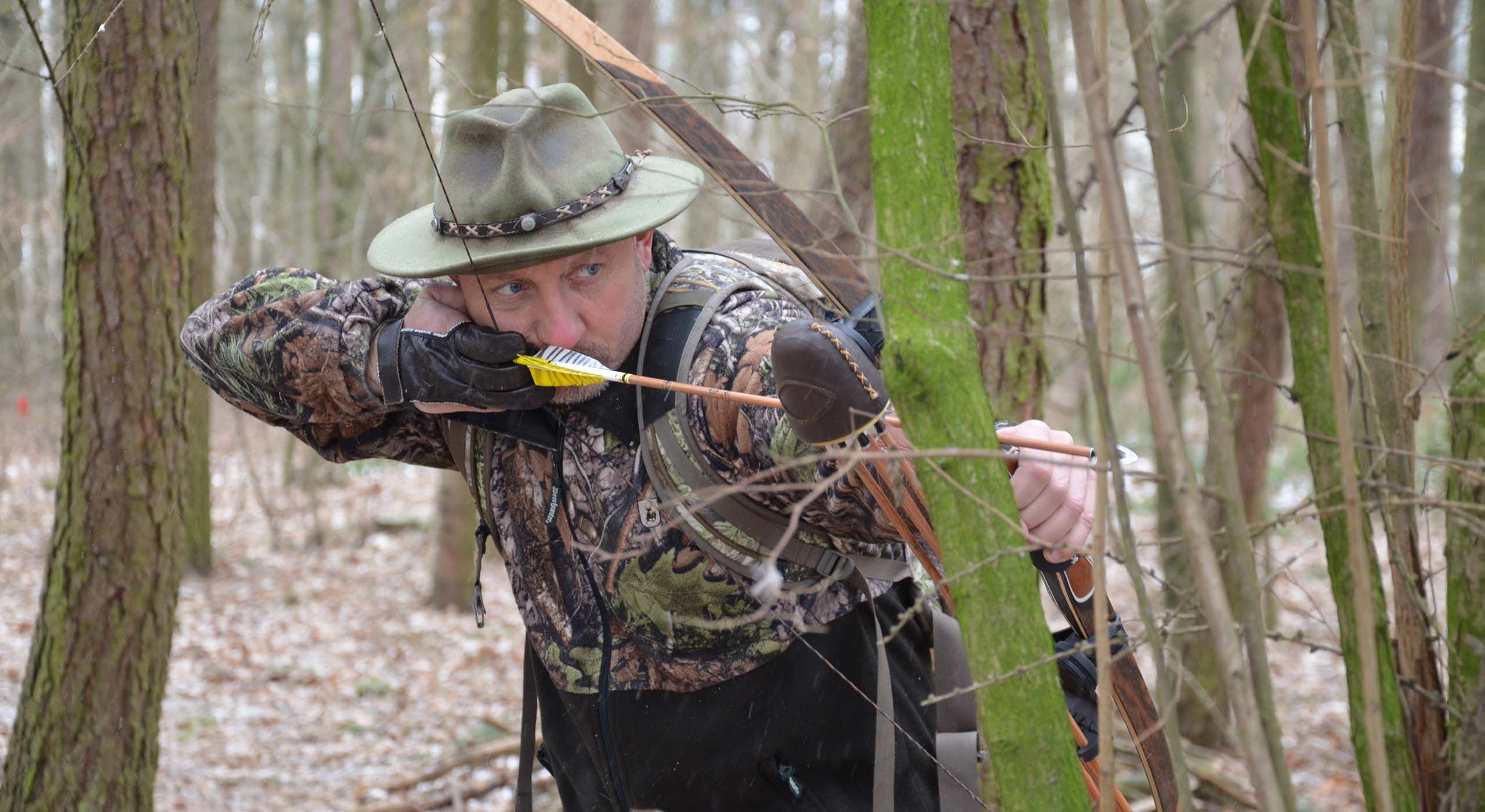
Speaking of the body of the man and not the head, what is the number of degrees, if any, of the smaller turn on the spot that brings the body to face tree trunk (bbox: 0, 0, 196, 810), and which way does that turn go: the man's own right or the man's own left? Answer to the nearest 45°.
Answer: approximately 90° to the man's own right

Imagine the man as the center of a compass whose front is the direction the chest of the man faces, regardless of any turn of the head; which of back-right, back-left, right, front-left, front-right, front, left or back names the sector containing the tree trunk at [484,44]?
back-right

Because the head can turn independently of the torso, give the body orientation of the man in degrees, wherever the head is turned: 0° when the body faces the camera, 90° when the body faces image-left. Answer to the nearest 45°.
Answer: approximately 45°

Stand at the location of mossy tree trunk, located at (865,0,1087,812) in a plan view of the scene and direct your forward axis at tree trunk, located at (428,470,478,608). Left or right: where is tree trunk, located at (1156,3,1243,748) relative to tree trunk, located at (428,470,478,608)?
right

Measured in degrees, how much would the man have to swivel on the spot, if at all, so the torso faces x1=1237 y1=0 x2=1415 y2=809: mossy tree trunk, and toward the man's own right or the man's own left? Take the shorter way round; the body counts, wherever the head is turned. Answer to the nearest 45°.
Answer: approximately 90° to the man's own left

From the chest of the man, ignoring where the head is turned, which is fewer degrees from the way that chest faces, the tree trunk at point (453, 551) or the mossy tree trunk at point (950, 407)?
the mossy tree trunk

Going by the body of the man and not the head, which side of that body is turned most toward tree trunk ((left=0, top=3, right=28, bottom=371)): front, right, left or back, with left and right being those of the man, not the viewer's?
right

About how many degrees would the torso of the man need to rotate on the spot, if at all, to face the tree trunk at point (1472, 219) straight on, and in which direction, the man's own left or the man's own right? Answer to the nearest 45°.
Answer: approximately 180°

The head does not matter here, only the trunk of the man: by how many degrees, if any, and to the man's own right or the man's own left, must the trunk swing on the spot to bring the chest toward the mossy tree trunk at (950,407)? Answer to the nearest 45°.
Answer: approximately 45° to the man's own left

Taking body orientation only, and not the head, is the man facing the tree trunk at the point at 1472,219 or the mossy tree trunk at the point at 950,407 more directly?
the mossy tree trunk

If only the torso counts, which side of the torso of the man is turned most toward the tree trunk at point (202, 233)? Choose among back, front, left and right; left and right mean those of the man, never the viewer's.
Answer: right

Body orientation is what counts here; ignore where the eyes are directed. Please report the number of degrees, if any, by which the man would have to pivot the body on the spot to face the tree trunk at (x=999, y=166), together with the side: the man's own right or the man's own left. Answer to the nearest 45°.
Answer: approximately 180°
